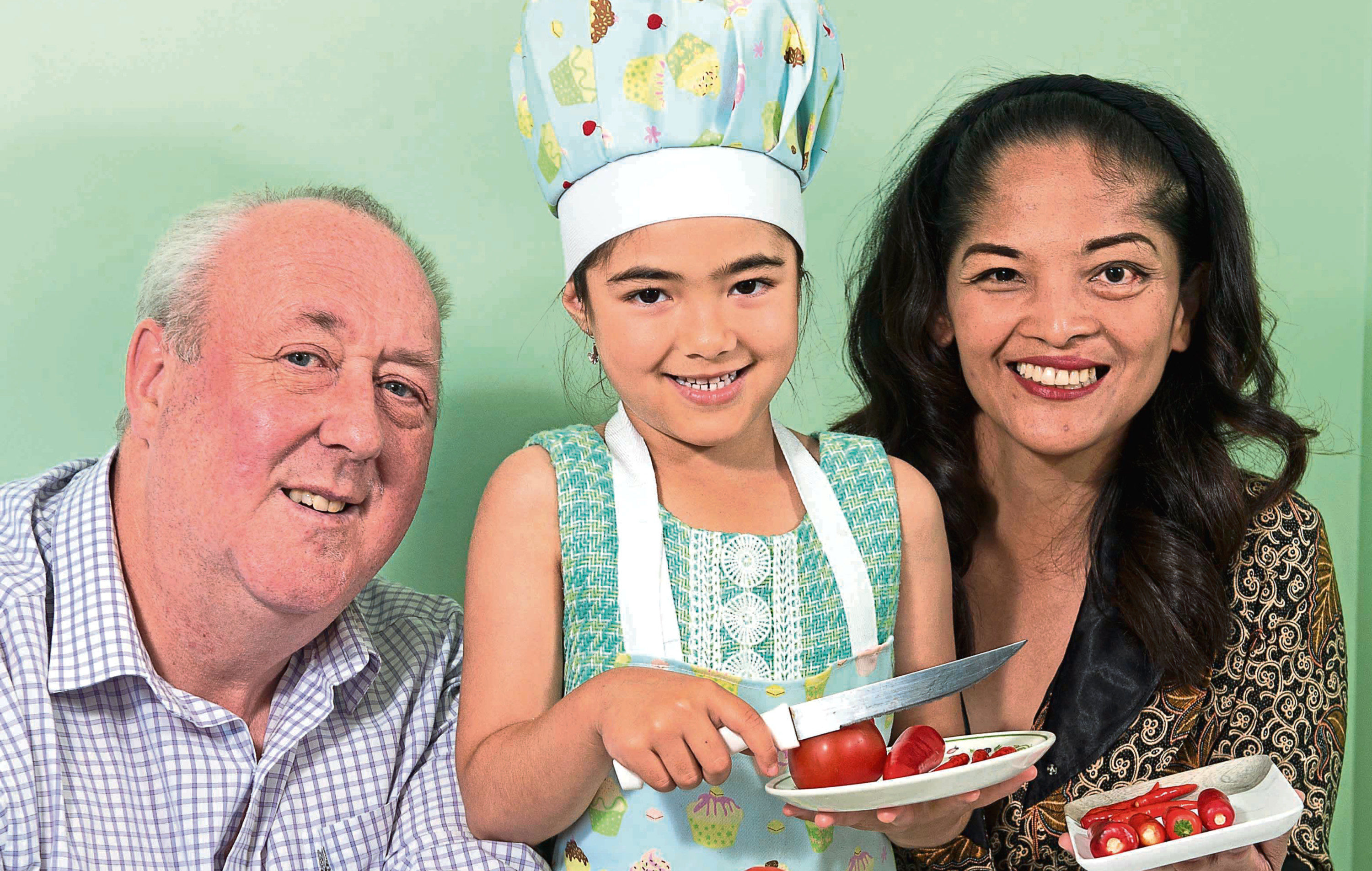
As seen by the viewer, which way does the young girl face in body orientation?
toward the camera

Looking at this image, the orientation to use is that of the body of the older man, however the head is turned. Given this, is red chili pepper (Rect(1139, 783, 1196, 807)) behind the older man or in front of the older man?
in front

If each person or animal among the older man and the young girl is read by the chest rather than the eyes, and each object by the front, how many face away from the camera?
0

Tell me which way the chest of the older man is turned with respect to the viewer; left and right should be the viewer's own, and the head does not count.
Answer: facing the viewer and to the right of the viewer

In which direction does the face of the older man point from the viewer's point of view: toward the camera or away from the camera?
toward the camera

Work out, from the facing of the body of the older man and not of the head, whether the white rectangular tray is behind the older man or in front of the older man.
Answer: in front
